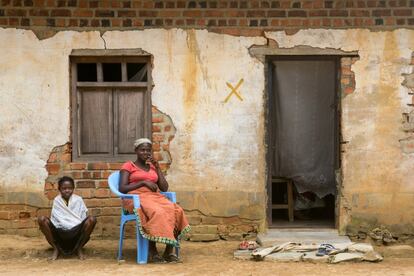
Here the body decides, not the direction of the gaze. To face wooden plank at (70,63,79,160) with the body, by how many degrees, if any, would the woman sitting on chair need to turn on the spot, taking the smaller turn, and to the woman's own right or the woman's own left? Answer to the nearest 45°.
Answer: approximately 180°

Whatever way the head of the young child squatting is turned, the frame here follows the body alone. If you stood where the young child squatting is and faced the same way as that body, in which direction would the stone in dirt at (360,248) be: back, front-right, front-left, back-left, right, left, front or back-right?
left

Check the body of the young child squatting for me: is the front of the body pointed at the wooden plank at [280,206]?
no

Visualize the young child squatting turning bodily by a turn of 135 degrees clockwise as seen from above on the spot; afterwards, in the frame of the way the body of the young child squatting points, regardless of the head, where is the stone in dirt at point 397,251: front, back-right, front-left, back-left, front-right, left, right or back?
back-right

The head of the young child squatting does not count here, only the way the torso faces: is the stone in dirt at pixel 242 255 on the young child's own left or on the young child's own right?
on the young child's own left

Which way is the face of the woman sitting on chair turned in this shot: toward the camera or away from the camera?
toward the camera

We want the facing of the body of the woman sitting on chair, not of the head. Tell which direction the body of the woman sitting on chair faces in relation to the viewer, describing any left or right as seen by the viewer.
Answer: facing the viewer and to the right of the viewer

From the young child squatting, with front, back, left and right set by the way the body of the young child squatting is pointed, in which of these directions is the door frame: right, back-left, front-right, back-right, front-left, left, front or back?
left

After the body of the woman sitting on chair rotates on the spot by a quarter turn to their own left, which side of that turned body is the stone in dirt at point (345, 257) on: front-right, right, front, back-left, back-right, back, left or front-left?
front-right

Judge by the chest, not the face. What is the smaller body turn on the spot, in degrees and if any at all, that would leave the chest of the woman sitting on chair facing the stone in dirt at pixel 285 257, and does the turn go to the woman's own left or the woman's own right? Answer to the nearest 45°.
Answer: approximately 45° to the woman's own left

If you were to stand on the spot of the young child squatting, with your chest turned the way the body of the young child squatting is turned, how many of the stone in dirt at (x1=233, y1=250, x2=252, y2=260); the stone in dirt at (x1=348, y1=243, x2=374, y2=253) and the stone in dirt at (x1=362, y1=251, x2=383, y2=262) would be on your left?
3

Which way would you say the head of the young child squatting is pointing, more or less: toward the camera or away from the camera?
toward the camera

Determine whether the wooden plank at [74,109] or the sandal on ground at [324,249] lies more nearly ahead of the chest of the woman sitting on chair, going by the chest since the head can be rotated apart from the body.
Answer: the sandal on ground

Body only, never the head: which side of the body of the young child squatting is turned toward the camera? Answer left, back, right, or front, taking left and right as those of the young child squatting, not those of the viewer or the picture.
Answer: front

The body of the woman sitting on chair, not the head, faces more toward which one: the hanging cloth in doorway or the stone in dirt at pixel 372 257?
the stone in dirt

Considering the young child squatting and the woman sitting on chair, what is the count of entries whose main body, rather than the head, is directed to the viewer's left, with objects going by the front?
0

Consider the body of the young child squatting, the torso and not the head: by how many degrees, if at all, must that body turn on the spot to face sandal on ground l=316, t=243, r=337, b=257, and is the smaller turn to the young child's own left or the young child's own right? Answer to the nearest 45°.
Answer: approximately 90° to the young child's own left

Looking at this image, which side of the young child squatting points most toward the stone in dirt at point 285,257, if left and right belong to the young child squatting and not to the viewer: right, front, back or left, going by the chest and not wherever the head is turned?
left
